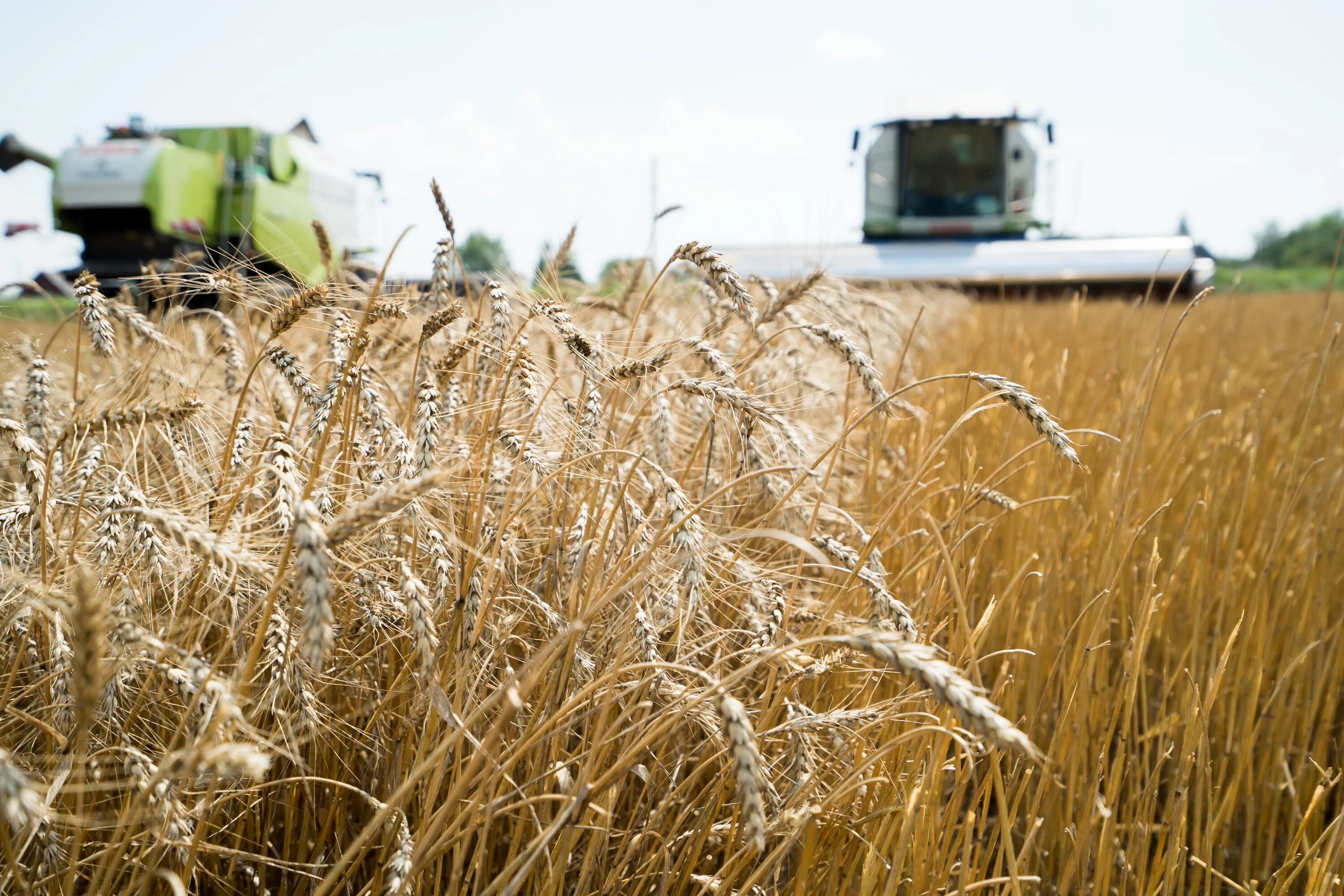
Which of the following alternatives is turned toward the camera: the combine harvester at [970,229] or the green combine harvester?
the combine harvester

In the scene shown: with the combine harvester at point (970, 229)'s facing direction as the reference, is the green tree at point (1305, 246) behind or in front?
behind

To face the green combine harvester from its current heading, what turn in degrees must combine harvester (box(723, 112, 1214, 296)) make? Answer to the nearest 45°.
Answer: approximately 45° to its right

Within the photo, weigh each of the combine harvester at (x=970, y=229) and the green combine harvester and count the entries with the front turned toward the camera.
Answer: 1

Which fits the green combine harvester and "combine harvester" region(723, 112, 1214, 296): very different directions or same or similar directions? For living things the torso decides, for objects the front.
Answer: very different directions

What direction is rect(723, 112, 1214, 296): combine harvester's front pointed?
toward the camera

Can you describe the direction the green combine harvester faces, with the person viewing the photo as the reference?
facing away from the viewer and to the right of the viewer

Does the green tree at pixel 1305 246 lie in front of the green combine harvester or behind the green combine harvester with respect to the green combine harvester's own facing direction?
in front
